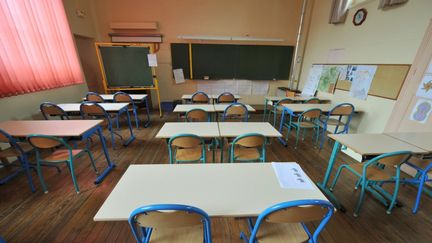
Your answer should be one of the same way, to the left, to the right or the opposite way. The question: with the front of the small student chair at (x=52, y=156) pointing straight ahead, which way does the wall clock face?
to the left

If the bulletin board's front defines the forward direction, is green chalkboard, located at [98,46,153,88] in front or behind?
in front

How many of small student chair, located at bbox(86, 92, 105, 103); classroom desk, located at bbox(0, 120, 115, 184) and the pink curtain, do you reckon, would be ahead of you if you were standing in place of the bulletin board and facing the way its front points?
3

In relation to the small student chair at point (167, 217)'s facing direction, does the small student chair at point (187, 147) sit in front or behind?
in front

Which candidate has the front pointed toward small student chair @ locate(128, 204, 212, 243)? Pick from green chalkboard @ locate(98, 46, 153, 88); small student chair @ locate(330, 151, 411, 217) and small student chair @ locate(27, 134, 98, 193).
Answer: the green chalkboard

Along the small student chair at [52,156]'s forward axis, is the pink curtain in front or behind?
in front

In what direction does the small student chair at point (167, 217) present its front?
away from the camera

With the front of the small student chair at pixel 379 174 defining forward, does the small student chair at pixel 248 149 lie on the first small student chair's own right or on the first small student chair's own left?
on the first small student chair's own left

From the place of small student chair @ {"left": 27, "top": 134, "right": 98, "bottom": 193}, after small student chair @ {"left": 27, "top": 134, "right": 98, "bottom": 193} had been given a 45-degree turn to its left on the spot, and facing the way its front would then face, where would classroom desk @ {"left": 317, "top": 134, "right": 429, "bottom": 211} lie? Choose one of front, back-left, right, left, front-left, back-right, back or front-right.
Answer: back-right

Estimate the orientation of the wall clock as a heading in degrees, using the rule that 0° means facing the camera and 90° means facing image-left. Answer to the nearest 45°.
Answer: approximately 45°

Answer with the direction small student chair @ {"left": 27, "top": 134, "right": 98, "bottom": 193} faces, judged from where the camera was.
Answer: facing away from the viewer and to the right of the viewer

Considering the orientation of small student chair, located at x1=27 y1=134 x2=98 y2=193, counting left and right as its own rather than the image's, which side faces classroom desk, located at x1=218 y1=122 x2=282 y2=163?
right
